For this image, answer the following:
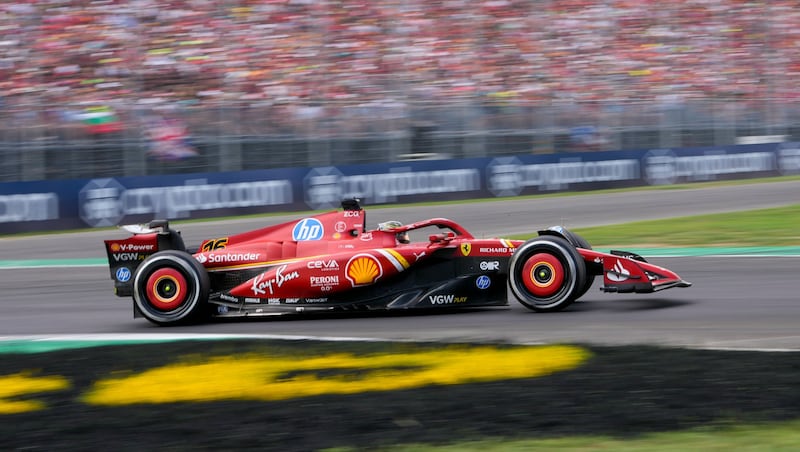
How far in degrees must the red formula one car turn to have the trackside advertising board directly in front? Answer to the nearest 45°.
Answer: approximately 90° to its left

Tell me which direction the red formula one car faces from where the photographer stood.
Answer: facing to the right of the viewer

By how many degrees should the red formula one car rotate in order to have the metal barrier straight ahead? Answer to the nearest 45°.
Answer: approximately 90° to its left
